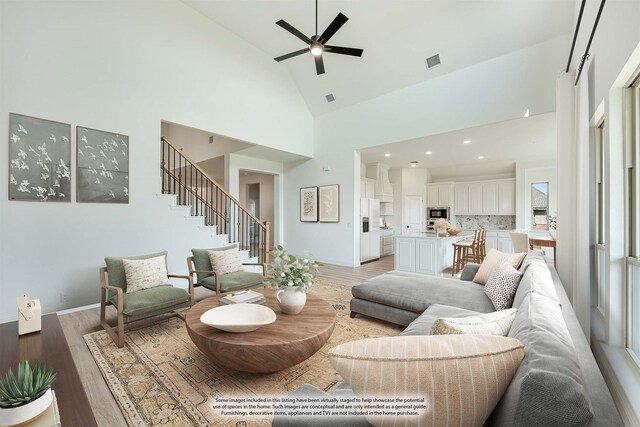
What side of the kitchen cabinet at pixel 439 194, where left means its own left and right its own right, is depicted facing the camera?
front

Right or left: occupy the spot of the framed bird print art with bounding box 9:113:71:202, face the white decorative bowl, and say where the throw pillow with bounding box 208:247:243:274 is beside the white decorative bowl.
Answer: left

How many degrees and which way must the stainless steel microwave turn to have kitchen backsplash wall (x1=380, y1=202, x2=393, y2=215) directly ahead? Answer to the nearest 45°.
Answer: approximately 45° to its right

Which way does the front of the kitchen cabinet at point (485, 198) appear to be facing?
toward the camera

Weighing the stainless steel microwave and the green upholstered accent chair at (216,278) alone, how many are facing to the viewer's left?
0

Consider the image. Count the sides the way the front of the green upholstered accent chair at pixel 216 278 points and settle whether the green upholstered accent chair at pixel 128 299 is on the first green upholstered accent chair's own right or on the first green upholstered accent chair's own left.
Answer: on the first green upholstered accent chair's own right

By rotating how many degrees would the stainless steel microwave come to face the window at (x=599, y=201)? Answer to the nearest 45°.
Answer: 0° — it already faces it

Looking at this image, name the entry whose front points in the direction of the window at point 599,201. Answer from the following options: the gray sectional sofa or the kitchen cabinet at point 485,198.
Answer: the kitchen cabinet

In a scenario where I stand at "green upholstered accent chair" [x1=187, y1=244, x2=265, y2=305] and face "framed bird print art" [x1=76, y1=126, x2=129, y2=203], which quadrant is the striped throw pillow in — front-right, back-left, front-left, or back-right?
back-left

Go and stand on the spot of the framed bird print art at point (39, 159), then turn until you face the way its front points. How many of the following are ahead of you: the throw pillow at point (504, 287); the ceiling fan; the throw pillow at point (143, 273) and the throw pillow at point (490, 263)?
4

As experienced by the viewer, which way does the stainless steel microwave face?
facing the viewer

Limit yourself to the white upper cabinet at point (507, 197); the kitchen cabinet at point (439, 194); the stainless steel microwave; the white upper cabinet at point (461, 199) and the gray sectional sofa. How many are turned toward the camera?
4

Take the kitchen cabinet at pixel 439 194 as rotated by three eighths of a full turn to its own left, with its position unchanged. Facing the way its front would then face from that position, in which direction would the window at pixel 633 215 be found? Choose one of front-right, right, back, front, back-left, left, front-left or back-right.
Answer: back-right

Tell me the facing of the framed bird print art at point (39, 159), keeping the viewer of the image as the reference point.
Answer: facing the viewer and to the right of the viewer

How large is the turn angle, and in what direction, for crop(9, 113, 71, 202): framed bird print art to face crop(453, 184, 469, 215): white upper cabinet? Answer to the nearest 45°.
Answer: approximately 45° to its left
